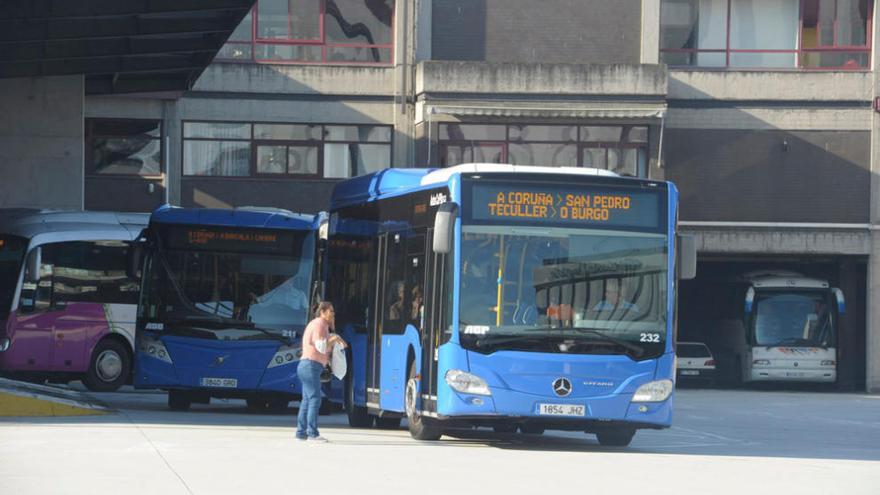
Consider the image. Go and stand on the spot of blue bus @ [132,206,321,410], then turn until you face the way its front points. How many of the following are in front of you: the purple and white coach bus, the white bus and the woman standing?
1

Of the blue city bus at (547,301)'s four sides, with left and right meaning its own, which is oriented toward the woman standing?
right

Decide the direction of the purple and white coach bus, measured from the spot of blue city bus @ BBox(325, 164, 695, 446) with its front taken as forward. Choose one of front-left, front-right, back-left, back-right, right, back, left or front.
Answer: back-right

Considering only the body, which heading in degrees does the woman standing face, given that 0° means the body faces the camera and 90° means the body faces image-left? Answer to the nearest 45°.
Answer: approximately 270°

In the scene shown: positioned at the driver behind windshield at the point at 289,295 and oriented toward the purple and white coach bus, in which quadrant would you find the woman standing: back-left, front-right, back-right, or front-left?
back-left

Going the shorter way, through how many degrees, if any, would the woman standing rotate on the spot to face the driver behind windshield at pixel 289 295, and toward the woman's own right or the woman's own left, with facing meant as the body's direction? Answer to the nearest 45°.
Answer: approximately 90° to the woman's own left

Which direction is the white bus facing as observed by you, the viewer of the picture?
facing the viewer

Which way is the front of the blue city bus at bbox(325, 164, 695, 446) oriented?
toward the camera

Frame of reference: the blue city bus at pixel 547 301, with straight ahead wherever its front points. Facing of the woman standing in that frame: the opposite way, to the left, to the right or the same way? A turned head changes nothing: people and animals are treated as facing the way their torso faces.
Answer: to the left

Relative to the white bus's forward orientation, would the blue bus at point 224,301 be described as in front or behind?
in front

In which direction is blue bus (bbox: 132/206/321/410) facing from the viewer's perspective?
toward the camera

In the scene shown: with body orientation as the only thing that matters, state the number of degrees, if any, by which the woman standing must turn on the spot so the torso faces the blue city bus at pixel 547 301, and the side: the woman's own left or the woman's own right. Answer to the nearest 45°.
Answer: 0° — they already face it
